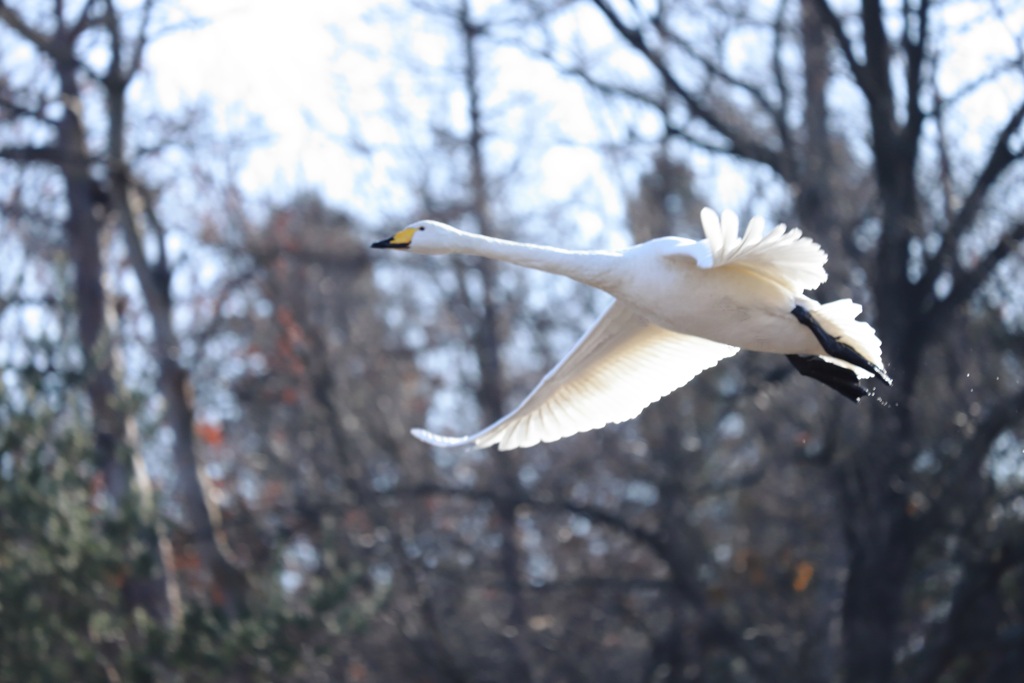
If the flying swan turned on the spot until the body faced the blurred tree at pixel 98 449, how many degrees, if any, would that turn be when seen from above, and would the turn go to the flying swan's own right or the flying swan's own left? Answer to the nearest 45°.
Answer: approximately 45° to the flying swan's own right

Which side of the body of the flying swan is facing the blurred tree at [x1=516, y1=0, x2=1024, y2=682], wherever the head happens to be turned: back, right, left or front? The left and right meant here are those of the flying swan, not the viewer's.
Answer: right

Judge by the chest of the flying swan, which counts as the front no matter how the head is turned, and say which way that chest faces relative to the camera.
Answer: to the viewer's left
